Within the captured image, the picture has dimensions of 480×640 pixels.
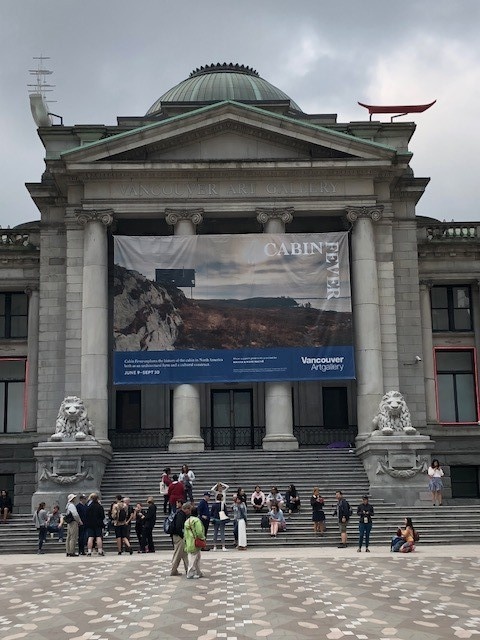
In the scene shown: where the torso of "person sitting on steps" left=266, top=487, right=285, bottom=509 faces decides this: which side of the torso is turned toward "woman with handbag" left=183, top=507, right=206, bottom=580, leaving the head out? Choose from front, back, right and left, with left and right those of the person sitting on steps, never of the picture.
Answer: front

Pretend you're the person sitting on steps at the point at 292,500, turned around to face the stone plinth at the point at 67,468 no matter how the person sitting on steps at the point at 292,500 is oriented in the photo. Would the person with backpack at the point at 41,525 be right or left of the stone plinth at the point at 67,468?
left

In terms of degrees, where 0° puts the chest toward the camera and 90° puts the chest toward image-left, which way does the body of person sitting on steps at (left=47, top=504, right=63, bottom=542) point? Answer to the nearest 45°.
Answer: approximately 0°

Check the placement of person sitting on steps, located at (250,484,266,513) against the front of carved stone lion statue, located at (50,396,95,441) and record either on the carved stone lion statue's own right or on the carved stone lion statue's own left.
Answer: on the carved stone lion statue's own left

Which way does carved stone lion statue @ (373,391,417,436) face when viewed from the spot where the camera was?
facing the viewer

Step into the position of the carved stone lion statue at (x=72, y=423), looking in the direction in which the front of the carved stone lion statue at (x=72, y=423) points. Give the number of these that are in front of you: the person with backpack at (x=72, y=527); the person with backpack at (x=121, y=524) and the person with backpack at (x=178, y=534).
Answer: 3

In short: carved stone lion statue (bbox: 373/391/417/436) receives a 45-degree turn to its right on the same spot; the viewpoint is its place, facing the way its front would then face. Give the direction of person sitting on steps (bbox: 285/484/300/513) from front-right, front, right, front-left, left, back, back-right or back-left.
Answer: front

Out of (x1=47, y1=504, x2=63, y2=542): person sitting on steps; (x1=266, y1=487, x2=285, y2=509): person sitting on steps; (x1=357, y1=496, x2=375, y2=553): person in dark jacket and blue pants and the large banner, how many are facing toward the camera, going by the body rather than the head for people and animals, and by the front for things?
4

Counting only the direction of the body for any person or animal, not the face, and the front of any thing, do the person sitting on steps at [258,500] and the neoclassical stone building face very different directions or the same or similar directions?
same or similar directions

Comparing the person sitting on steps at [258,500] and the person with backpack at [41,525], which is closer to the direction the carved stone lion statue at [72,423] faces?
the person with backpack

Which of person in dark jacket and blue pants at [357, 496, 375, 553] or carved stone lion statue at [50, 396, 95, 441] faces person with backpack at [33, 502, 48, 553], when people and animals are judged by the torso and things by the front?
the carved stone lion statue

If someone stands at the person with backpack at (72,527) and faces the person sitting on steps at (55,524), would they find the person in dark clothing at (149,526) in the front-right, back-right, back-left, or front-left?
back-right

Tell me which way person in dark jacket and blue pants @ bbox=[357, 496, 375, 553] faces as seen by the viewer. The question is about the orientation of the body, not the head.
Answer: toward the camera

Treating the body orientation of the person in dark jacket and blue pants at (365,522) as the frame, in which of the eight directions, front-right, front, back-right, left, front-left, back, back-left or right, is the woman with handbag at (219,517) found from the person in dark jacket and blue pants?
right

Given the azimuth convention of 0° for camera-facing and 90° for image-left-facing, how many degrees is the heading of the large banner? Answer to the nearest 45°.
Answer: approximately 0°

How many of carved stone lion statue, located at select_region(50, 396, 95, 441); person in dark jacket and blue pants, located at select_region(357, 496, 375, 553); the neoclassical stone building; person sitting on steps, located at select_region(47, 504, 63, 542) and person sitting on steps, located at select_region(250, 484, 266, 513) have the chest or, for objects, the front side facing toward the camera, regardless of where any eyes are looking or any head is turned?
5

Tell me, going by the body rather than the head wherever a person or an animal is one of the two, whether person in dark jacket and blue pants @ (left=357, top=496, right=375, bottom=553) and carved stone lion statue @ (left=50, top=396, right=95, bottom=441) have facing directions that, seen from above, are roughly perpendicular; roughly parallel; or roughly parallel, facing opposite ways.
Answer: roughly parallel
